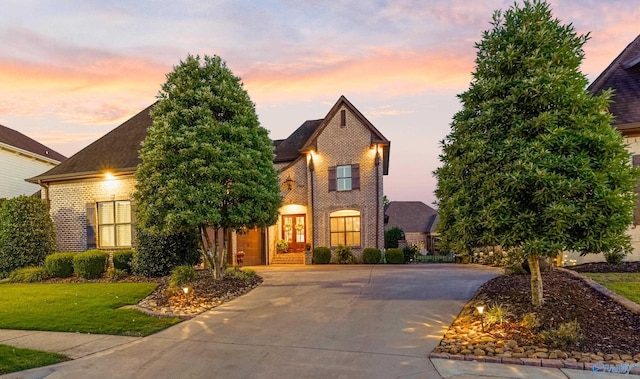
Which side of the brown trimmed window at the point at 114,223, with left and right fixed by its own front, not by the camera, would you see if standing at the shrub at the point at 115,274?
front

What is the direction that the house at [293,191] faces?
toward the camera

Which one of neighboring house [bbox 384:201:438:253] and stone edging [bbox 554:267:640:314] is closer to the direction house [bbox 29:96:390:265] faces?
the stone edging

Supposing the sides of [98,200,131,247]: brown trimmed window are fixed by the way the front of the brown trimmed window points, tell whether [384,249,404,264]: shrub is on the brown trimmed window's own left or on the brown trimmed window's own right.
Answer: on the brown trimmed window's own left

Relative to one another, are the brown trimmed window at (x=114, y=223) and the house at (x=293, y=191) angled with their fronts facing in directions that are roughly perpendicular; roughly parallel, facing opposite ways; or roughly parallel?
roughly parallel

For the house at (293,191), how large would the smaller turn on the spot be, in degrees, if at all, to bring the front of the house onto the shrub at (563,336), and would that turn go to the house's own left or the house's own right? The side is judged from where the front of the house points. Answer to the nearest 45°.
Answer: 0° — it already faces it

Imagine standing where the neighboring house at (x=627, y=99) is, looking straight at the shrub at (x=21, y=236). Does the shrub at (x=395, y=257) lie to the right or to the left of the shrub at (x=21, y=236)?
right

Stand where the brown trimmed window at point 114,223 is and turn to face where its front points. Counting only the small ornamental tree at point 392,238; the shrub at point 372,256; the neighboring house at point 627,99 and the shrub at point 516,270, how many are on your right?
0

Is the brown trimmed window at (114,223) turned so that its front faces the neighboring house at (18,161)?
no

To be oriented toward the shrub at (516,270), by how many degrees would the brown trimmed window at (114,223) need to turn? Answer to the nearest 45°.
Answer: approximately 45° to its left

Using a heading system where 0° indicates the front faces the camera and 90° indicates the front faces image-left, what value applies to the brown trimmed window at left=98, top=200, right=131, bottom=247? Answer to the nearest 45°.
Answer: approximately 0°

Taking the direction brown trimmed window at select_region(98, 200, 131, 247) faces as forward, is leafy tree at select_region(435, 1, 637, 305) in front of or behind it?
in front
